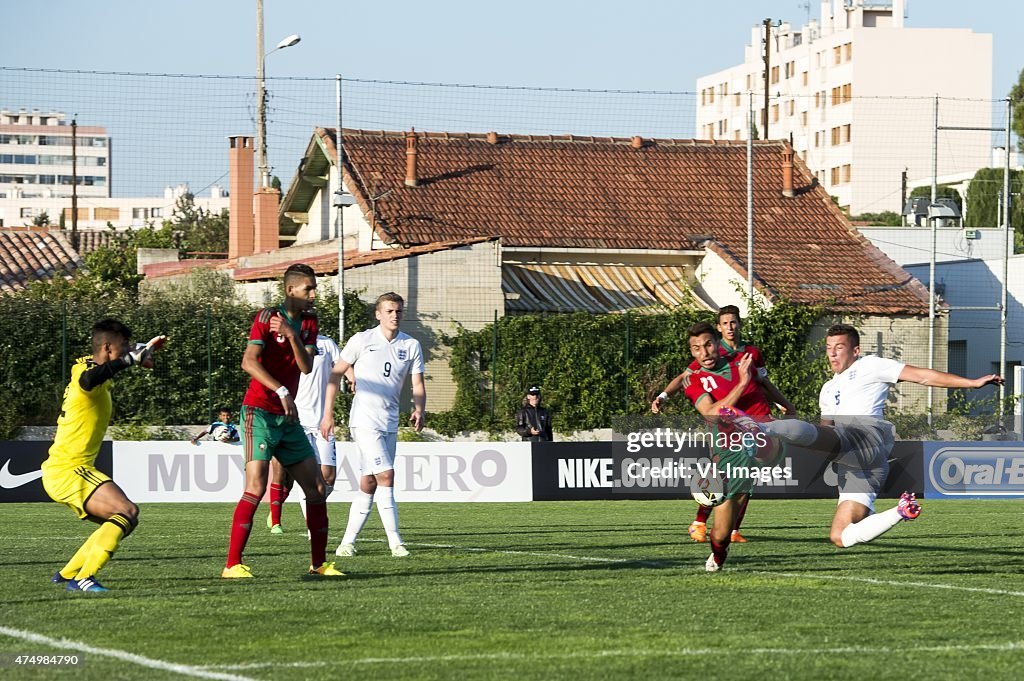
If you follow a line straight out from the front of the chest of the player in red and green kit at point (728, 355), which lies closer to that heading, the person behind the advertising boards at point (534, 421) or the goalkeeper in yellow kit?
the goalkeeper in yellow kit

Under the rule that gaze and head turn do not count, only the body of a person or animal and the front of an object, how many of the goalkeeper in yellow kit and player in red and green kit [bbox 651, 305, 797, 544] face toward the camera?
1

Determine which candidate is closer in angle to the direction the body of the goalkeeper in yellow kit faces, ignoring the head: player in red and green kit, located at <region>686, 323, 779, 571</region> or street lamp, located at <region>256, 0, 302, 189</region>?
the player in red and green kit

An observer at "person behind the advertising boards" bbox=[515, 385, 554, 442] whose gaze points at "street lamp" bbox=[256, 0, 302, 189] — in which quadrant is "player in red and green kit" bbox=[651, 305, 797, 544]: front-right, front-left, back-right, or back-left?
back-left

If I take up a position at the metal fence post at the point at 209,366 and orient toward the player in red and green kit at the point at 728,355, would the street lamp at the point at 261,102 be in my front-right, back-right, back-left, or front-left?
back-left

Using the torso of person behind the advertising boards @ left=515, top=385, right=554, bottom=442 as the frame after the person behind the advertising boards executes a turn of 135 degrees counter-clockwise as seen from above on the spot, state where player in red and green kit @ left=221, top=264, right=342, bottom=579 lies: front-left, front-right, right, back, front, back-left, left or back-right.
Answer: back-right

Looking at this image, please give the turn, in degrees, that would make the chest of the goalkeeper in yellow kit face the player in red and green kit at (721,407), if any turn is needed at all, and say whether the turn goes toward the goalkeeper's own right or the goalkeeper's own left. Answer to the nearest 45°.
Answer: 0° — they already face them

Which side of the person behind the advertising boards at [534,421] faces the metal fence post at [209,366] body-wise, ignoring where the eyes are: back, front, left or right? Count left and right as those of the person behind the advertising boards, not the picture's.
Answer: right

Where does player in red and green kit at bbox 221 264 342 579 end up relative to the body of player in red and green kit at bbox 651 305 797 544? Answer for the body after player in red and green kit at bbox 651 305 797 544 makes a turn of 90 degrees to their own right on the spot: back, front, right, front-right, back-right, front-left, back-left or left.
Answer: front-left

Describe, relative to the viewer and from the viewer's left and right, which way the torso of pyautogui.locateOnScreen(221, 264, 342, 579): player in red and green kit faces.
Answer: facing the viewer and to the right of the viewer

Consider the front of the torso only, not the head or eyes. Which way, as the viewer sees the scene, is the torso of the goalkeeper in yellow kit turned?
to the viewer's right

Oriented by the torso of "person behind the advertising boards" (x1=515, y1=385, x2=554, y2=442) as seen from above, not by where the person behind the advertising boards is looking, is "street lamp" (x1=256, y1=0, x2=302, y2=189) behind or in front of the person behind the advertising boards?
behind

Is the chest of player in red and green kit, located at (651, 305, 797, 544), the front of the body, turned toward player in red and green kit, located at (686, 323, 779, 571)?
yes

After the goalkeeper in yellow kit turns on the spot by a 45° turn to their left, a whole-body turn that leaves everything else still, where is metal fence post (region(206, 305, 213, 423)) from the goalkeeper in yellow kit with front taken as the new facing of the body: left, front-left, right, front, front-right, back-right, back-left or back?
front-left

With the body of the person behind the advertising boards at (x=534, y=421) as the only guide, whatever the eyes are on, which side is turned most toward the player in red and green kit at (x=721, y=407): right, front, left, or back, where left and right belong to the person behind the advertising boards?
front
